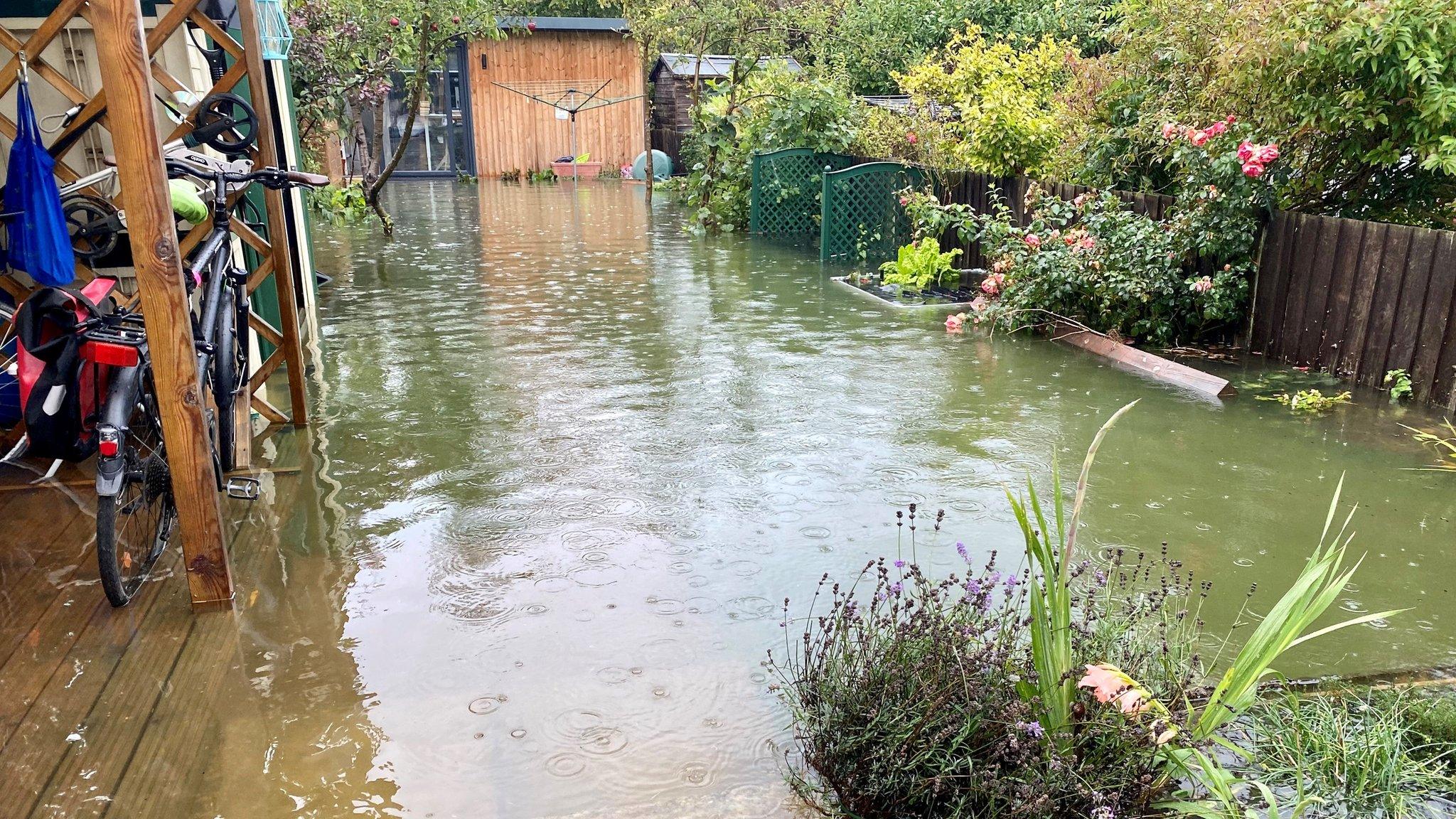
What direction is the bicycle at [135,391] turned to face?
away from the camera

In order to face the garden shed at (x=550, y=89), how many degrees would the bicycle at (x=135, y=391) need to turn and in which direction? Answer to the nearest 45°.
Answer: approximately 45° to its right

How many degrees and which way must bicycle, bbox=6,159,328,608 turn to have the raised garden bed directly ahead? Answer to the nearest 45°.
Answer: approximately 45° to its right

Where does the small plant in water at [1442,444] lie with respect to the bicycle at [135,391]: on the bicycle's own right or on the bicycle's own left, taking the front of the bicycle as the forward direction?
on the bicycle's own right

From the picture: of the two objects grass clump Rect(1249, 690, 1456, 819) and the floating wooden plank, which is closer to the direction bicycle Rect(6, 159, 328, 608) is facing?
the floating wooden plank

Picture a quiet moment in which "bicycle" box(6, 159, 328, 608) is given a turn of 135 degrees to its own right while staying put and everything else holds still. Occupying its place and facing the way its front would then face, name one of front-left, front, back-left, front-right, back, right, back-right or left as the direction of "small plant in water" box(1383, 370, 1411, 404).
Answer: front-left

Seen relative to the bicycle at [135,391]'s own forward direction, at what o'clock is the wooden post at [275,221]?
The wooden post is roughly at 1 o'clock from the bicycle.

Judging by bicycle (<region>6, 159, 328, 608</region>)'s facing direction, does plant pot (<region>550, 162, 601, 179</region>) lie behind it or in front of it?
in front

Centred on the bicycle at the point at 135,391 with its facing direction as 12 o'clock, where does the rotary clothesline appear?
The rotary clothesline is roughly at 1 o'clock from the bicycle.

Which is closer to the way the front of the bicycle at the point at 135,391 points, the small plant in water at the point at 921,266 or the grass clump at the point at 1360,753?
the small plant in water

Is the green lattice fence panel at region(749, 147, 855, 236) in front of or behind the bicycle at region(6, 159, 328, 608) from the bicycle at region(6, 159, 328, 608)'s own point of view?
in front

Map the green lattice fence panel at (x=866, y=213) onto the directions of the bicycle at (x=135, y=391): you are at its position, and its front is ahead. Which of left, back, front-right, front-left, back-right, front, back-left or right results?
front-right

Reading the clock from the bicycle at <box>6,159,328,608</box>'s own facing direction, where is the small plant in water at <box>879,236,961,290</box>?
The small plant in water is roughly at 2 o'clock from the bicycle.

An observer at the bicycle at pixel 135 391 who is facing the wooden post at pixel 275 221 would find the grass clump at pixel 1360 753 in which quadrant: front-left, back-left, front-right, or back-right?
back-right

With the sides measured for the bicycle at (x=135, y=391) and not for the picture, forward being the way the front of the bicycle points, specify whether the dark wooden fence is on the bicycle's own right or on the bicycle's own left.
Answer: on the bicycle's own right

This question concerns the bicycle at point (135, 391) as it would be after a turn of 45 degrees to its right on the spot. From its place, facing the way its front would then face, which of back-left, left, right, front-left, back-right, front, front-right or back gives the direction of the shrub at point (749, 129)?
front

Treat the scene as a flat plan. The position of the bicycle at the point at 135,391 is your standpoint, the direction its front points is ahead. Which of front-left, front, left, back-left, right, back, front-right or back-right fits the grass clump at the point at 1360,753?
back-right

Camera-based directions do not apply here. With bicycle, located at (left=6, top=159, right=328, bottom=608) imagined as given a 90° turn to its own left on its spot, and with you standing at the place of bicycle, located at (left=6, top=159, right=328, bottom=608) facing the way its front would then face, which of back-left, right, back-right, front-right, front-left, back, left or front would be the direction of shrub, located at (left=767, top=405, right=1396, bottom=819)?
back-left
